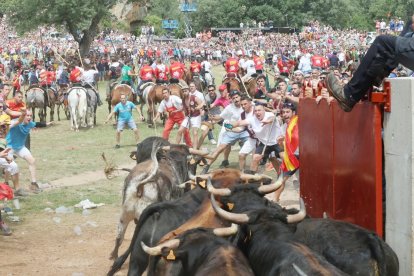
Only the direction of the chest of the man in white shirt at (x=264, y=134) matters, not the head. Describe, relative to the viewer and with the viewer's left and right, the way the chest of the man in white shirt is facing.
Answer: facing the viewer and to the left of the viewer

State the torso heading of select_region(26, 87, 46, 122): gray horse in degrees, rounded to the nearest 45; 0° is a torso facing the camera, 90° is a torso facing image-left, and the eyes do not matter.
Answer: approximately 180°

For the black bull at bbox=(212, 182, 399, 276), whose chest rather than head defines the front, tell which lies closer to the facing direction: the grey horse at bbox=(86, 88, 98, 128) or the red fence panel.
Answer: the grey horse

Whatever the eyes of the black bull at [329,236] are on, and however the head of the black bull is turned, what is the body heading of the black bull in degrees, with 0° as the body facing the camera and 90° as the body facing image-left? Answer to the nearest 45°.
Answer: approximately 135°

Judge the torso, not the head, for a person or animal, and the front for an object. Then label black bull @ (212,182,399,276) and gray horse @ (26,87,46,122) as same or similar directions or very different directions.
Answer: same or similar directions

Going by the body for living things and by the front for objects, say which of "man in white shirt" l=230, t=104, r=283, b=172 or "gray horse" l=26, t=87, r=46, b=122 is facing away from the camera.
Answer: the gray horse

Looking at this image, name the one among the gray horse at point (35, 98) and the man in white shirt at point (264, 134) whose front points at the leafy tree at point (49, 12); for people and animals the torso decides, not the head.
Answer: the gray horse
